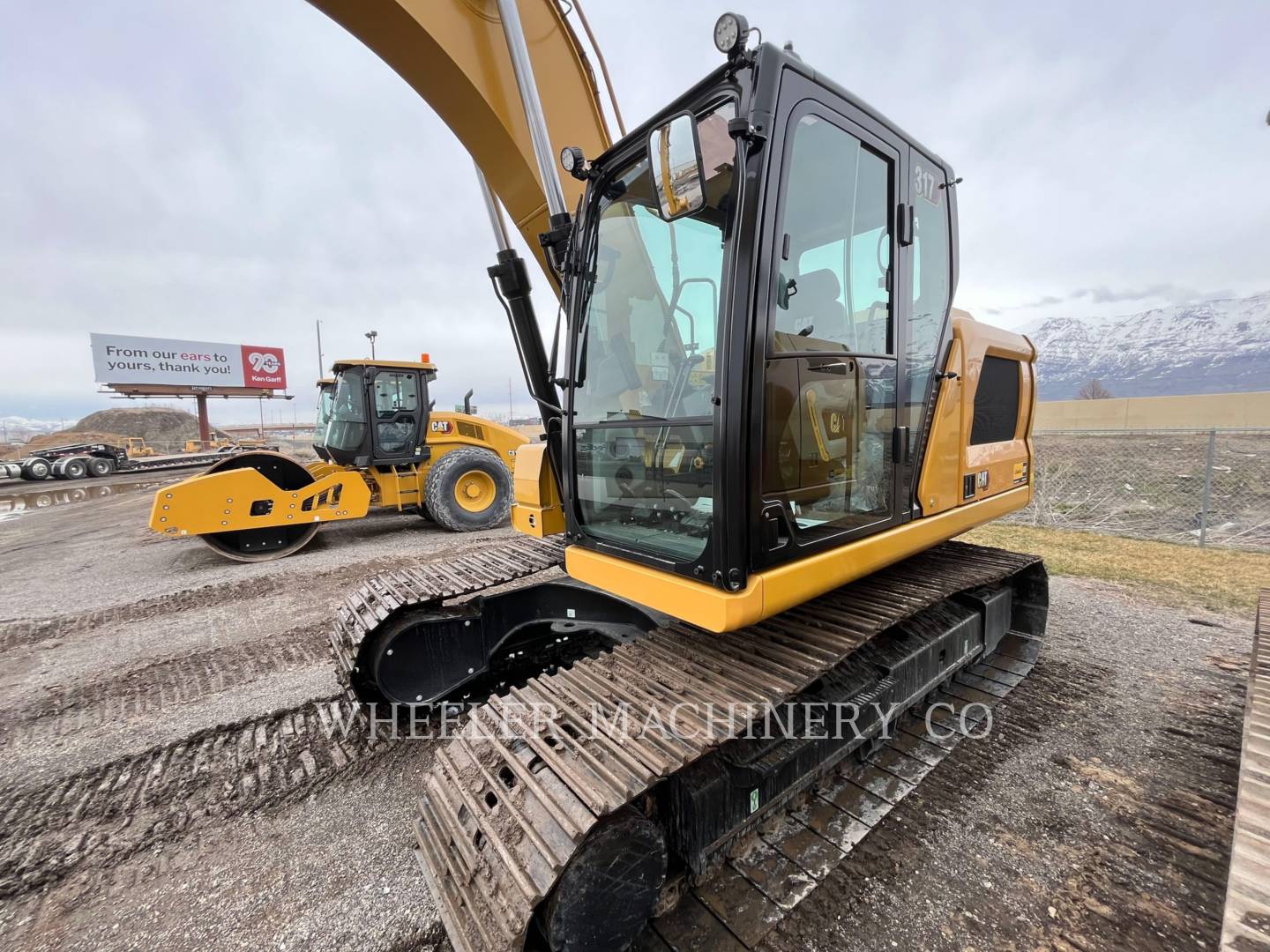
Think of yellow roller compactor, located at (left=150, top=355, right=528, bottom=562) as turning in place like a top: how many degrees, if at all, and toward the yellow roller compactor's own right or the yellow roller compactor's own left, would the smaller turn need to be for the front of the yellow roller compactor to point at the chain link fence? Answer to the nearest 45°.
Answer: approximately 135° to the yellow roller compactor's own left

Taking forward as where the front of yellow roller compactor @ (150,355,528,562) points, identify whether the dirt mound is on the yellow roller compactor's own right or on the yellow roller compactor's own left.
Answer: on the yellow roller compactor's own right

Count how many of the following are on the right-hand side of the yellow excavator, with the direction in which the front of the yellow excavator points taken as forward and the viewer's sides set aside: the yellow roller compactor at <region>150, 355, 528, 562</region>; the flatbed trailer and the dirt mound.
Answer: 3

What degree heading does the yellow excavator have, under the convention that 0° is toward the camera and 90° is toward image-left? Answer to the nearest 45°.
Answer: approximately 45°

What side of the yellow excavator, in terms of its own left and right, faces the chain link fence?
back

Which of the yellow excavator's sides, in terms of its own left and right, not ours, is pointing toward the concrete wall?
back

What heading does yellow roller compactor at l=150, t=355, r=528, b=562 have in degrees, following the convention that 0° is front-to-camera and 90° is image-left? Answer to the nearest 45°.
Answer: approximately 45°

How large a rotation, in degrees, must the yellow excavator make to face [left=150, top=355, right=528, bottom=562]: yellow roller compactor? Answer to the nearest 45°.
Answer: approximately 90° to its right

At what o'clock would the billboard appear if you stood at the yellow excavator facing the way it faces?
The billboard is roughly at 3 o'clock from the yellow excavator.

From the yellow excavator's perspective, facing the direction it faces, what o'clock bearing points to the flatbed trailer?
The flatbed trailer is roughly at 3 o'clock from the yellow excavator.
